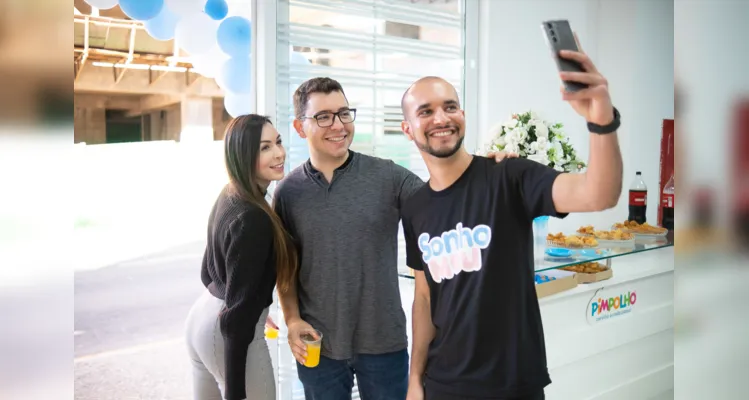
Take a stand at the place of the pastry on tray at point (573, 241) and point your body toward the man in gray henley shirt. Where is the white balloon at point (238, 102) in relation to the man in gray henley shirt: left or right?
right

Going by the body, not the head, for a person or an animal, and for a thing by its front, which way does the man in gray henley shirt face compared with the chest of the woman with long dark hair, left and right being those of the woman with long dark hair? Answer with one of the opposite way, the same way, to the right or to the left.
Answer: to the right

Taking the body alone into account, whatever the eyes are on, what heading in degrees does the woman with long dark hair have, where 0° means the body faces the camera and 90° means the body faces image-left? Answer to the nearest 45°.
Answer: approximately 270°

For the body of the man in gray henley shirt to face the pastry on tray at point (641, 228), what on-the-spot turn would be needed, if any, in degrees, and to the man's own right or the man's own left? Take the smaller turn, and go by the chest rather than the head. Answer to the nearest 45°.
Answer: approximately 135° to the man's own left

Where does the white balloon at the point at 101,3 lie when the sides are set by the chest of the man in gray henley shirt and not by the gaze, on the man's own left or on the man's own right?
on the man's own right

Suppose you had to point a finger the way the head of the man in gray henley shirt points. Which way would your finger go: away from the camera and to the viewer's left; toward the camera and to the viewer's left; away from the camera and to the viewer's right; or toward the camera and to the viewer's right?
toward the camera and to the viewer's right

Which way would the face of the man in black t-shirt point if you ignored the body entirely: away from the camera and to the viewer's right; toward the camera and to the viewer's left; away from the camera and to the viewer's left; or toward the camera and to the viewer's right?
toward the camera and to the viewer's right
